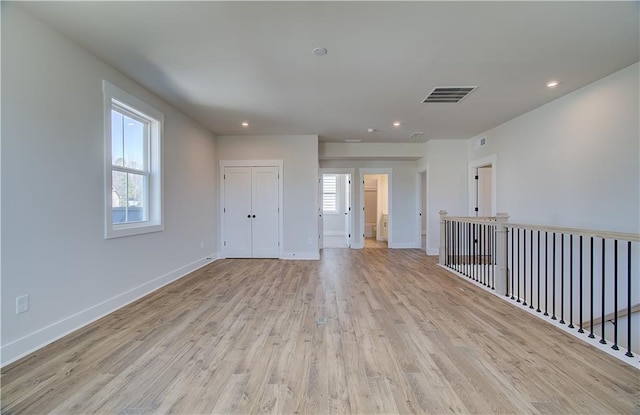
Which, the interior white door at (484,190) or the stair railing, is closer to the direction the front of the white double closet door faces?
the stair railing

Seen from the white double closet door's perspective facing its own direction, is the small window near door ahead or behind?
behind

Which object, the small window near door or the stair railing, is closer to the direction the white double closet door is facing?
the stair railing

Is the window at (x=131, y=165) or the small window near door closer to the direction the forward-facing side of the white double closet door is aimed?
the window

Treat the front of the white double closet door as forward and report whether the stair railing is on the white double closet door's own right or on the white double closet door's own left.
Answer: on the white double closet door's own left

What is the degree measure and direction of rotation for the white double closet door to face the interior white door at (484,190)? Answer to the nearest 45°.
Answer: approximately 90° to its left

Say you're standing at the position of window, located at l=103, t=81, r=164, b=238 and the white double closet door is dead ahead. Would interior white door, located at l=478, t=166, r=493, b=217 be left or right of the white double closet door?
right

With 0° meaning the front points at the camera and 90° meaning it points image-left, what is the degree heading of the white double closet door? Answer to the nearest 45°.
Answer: approximately 0°

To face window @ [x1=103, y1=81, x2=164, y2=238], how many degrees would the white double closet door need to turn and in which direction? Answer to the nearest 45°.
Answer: approximately 45° to its right
